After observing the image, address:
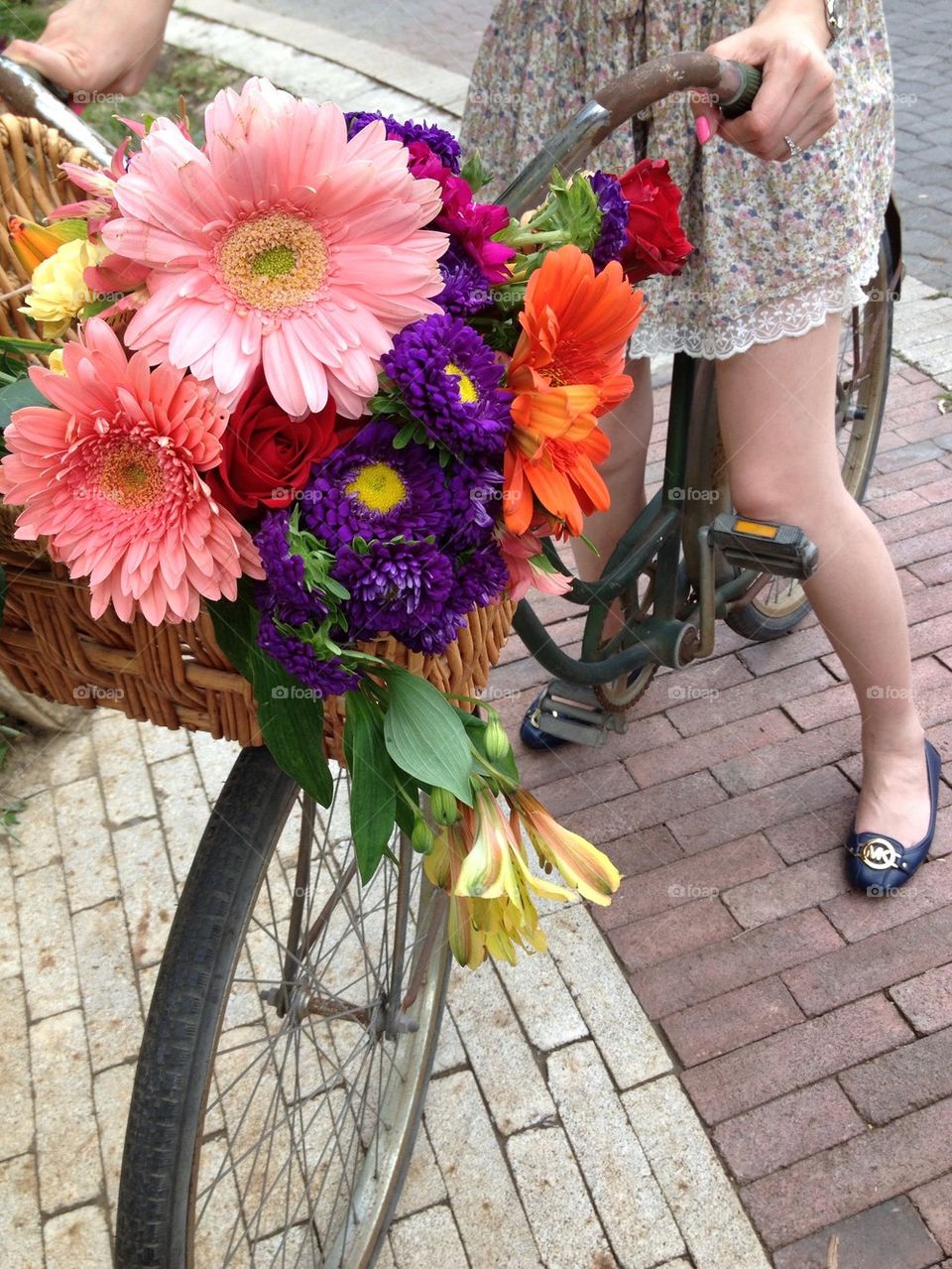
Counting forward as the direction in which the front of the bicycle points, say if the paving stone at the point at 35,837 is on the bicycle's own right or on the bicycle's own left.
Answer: on the bicycle's own right

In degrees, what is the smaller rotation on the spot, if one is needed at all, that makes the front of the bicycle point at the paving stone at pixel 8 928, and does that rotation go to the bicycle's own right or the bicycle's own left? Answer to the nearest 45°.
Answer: approximately 90° to the bicycle's own right

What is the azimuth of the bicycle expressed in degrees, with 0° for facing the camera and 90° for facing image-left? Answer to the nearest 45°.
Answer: approximately 45°
